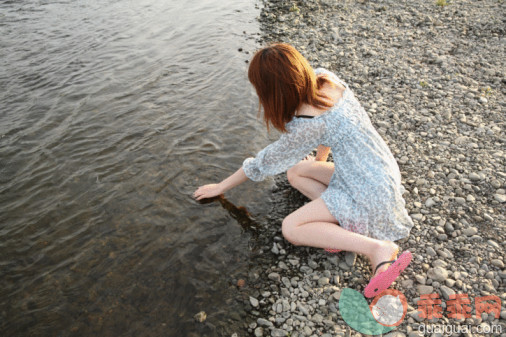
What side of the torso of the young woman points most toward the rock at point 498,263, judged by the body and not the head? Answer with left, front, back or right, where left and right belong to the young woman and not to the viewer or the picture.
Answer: back

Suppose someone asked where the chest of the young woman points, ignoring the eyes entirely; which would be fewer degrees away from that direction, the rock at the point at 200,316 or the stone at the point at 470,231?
the rock

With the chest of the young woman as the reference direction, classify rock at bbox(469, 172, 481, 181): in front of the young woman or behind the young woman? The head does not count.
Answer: behind

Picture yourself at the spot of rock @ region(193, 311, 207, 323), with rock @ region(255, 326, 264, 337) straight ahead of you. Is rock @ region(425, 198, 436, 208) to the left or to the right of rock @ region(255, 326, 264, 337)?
left

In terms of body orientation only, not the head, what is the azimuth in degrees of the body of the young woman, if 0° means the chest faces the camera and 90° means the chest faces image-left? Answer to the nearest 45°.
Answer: approximately 90°

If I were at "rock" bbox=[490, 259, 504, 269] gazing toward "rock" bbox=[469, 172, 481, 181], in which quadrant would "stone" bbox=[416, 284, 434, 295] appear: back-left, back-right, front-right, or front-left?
back-left

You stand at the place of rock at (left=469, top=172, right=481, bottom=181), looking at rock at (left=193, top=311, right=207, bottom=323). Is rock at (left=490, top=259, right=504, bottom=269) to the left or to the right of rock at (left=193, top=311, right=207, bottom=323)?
left

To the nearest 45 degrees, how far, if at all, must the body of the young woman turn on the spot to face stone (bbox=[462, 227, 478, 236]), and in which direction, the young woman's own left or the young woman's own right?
approximately 180°
